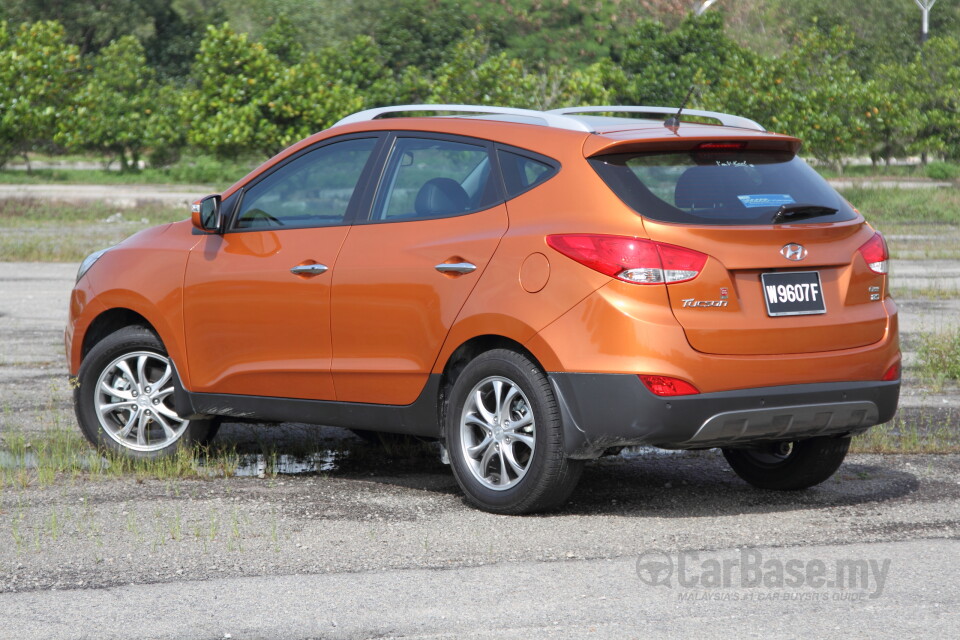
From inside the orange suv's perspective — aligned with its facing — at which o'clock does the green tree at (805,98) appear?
The green tree is roughly at 2 o'clock from the orange suv.

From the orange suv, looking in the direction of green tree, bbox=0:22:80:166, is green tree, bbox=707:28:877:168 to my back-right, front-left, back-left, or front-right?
front-right

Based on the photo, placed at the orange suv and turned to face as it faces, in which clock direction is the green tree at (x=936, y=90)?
The green tree is roughly at 2 o'clock from the orange suv.

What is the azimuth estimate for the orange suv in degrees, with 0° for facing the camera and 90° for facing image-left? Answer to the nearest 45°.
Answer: approximately 135°

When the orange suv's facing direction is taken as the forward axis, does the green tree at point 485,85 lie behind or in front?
in front

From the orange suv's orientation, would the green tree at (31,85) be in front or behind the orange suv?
in front

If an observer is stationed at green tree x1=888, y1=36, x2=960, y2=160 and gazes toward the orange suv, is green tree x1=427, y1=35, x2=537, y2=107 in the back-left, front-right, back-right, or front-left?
front-right

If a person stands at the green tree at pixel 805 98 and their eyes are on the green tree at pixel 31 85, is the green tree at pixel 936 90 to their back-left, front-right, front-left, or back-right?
back-right
